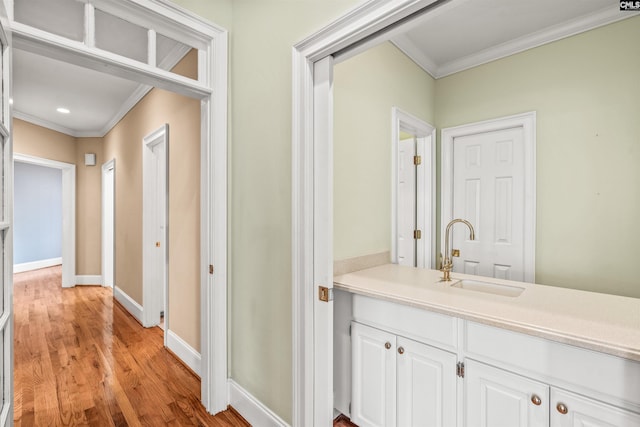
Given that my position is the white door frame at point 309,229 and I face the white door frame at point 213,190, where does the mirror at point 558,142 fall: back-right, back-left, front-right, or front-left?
back-right

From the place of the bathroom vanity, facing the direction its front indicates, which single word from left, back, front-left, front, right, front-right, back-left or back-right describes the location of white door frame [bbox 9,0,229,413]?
front-right

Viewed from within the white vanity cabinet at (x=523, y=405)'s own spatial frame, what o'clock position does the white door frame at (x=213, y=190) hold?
The white door frame is roughly at 1 o'clock from the white vanity cabinet.

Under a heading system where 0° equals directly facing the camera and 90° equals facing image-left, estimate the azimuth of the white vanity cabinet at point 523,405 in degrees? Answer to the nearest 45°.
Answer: approximately 45°

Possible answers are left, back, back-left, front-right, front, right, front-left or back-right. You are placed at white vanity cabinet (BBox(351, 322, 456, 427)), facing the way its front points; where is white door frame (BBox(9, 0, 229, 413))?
front-right

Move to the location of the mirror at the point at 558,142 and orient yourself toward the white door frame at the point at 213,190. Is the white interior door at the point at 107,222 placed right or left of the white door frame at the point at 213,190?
right

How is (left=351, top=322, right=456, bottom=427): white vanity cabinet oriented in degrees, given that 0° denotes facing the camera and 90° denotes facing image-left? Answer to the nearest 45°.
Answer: approximately 45°

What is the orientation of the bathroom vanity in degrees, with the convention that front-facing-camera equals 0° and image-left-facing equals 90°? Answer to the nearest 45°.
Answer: approximately 45°

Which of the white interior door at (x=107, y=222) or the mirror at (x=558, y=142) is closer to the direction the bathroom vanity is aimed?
the white interior door

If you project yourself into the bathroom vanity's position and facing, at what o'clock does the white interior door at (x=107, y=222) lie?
The white interior door is roughly at 2 o'clock from the bathroom vanity.

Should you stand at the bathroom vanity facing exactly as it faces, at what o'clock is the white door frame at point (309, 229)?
The white door frame is roughly at 1 o'clock from the bathroom vanity.
